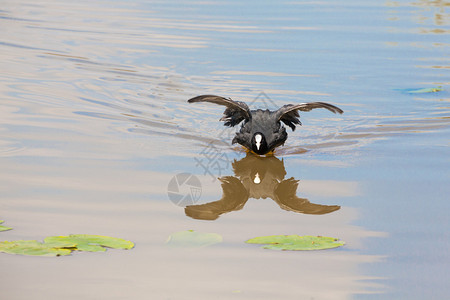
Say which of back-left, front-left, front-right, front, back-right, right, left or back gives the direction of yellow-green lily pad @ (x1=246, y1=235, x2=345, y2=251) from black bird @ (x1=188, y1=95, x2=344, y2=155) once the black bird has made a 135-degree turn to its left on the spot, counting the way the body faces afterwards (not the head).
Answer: back-right

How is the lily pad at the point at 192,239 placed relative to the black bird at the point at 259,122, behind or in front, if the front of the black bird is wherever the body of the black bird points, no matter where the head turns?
in front

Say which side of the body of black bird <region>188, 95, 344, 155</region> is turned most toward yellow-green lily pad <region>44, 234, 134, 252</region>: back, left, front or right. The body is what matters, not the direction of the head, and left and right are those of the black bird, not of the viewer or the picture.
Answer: front

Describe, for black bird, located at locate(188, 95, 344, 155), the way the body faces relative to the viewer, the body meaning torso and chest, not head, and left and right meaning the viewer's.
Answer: facing the viewer

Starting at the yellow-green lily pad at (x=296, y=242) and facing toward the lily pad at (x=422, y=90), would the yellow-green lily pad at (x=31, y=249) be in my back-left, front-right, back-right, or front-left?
back-left

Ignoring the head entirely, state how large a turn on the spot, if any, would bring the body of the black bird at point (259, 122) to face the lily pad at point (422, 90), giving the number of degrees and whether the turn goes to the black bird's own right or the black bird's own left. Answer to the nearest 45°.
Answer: approximately 135° to the black bird's own left

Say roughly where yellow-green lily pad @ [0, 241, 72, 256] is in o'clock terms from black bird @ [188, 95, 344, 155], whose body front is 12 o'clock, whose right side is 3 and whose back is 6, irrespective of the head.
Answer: The yellow-green lily pad is roughly at 1 o'clock from the black bird.

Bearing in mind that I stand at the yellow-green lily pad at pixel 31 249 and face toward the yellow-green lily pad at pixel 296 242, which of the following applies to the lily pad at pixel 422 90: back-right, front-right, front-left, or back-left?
front-left
